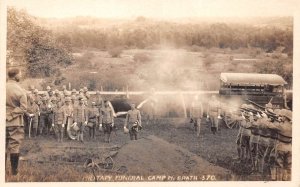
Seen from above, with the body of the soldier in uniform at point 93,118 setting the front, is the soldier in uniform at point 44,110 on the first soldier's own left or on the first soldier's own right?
on the first soldier's own right

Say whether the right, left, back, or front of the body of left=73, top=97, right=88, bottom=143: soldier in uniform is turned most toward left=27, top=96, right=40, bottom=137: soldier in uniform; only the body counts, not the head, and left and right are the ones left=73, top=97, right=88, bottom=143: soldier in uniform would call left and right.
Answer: right

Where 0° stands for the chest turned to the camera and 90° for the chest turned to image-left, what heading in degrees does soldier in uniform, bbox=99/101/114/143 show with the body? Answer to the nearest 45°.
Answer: approximately 0°

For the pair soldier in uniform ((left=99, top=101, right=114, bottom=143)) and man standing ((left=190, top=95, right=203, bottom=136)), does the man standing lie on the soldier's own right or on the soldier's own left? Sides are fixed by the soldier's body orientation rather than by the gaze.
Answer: on the soldier's own left

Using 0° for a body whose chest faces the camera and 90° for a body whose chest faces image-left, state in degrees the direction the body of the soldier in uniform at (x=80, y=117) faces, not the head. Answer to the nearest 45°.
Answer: approximately 0°

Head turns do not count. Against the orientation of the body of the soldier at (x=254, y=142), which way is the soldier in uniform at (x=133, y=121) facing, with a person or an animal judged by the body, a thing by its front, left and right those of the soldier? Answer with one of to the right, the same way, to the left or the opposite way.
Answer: to the left

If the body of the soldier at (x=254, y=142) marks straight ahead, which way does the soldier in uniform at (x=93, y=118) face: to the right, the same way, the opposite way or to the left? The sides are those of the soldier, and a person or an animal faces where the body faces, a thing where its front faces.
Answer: to the left

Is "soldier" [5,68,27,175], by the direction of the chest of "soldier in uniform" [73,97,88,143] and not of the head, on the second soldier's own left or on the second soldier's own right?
on the second soldier's own right

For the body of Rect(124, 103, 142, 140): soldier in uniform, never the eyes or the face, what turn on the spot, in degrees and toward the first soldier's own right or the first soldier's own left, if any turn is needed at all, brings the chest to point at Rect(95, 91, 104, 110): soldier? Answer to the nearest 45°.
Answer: approximately 90° to the first soldier's own right

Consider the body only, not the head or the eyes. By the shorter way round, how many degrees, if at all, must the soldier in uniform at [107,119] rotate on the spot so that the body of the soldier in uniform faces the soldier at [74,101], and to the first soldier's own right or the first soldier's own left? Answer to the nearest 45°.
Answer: approximately 90° to the first soldier's own right

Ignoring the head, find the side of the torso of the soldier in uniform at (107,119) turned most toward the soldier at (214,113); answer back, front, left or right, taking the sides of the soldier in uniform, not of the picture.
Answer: left

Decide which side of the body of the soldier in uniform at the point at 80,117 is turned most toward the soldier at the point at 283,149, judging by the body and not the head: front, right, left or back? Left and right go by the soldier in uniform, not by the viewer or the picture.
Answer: left

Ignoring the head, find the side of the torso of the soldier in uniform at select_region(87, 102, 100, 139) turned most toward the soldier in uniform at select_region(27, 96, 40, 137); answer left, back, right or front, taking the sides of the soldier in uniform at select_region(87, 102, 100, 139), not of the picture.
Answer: right

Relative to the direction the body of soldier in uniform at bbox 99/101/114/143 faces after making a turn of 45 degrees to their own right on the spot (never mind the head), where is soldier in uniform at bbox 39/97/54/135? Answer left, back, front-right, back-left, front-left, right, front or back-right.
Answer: front-right
